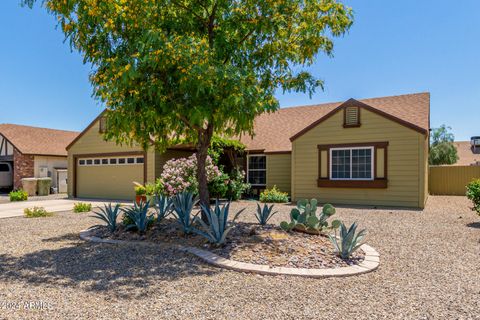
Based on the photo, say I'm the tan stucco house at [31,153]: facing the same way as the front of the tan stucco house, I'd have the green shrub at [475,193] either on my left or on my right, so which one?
on my left

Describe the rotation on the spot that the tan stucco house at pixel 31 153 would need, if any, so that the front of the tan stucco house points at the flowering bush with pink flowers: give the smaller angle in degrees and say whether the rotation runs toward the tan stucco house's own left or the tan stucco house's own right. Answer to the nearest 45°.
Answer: approximately 45° to the tan stucco house's own left

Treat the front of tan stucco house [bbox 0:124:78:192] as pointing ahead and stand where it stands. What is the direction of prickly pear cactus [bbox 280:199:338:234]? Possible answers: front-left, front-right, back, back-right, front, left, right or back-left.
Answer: front-left

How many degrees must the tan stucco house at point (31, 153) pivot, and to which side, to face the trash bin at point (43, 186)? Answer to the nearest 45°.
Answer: approximately 45° to its left

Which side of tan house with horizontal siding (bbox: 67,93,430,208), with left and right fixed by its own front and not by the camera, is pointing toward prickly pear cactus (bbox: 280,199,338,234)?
front

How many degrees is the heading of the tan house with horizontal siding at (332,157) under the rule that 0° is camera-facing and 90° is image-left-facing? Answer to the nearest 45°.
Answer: approximately 0°

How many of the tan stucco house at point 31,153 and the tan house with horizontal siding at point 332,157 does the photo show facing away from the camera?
0

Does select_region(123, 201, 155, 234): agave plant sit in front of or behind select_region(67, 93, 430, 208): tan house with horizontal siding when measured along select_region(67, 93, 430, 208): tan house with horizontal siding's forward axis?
in front
